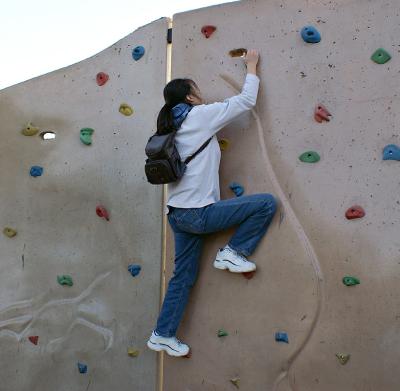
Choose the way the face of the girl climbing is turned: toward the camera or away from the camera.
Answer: away from the camera

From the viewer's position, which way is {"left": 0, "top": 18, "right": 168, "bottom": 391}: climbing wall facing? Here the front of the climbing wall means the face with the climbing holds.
facing the viewer

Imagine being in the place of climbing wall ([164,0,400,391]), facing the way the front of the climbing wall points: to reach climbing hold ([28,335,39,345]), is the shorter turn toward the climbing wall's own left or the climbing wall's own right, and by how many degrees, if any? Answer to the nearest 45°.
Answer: approximately 90° to the climbing wall's own right

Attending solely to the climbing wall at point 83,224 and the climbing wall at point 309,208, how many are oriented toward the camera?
2

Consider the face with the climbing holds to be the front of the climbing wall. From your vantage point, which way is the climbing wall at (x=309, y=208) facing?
toward the camera

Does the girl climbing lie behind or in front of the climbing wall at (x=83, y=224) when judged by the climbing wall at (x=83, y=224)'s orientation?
in front

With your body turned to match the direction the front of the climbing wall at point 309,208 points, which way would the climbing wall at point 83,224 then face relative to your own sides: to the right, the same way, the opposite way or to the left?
the same way

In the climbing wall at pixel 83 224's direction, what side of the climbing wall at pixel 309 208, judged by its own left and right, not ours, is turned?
right
